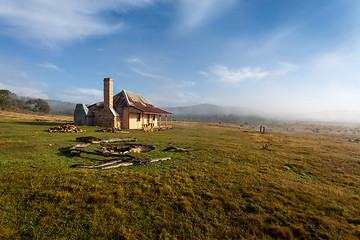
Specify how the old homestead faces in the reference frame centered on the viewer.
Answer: facing the viewer and to the right of the viewer

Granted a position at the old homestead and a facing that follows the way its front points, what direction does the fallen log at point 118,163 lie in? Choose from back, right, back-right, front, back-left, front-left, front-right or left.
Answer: front-right
